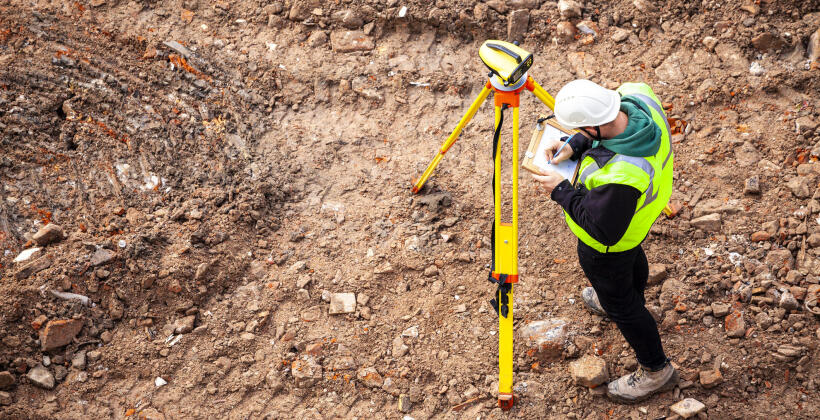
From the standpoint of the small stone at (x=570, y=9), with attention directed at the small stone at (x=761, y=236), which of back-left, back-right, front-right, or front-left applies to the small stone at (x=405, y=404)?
front-right

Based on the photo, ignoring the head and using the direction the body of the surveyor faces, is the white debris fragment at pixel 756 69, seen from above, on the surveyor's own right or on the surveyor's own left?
on the surveyor's own right

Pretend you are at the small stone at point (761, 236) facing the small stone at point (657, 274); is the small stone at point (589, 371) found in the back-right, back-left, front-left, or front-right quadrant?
front-left

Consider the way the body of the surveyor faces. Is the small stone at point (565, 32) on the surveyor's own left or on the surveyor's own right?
on the surveyor's own right

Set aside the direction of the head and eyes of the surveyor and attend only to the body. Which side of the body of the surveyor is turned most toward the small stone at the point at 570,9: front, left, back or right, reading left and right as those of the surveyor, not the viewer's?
right

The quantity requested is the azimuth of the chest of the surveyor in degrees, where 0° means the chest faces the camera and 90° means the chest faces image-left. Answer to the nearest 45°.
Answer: approximately 90°

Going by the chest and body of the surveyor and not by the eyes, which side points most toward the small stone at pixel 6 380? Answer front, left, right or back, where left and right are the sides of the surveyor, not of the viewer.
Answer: front

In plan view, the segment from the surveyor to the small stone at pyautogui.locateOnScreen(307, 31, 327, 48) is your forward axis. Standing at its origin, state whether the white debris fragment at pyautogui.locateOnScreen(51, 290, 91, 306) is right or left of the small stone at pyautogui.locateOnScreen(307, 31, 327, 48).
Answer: left

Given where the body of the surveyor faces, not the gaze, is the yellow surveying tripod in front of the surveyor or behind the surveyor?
in front

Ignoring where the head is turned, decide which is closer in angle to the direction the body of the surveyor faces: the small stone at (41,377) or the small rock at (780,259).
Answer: the small stone

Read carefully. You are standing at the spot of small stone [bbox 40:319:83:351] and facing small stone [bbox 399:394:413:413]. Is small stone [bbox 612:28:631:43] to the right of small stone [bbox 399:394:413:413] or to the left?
left

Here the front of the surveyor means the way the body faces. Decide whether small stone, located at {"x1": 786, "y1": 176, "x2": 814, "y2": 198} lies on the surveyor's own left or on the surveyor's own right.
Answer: on the surveyor's own right

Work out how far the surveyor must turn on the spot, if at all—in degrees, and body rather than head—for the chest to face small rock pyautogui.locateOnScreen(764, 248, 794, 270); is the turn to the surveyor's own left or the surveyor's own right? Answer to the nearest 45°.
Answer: approximately 135° to the surveyor's own right
